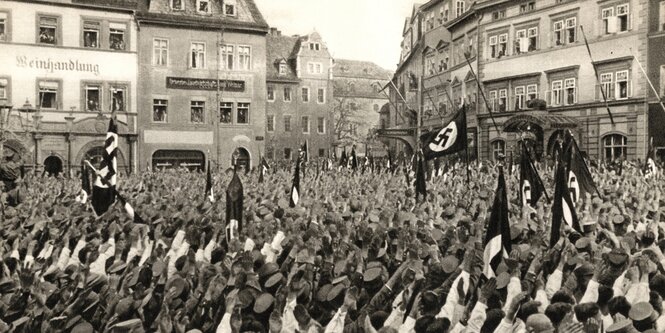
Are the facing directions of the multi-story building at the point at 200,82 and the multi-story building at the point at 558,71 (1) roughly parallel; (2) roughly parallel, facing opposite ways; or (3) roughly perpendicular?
roughly perpendicular

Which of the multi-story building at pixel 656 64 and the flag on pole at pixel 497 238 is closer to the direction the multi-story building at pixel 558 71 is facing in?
the flag on pole

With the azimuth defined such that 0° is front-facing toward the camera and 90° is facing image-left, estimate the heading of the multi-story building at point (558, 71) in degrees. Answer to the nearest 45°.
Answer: approximately 45°

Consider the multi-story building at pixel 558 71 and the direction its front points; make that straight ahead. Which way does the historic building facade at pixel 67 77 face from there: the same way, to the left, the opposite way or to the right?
to the left

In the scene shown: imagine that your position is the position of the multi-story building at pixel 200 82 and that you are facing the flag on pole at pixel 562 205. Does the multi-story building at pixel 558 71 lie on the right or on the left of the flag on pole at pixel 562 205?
left

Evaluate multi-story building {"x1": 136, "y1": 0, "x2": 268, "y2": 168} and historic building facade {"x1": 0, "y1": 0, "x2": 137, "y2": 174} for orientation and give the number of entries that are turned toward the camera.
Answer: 2

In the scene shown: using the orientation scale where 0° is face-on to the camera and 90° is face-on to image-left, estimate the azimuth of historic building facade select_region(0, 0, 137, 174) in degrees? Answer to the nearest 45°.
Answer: approximately 0°

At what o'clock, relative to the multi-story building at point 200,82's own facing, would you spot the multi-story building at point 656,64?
the multi-story building at point 656,64 is roughly at 10 o'clock from the multi-story building at point 200,82.
